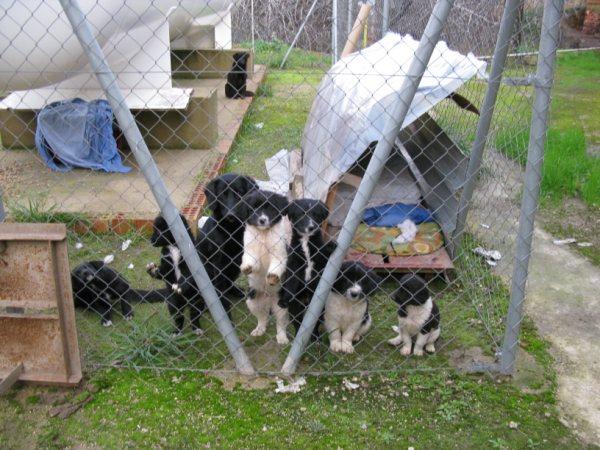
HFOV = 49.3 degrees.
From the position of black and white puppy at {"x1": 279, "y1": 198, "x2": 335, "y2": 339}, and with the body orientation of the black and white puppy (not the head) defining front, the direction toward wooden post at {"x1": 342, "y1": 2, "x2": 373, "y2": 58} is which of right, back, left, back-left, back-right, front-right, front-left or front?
back

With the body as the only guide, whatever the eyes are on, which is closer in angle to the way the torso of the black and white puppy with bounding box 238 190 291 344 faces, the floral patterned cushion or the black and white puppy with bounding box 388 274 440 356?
the black and white puppy

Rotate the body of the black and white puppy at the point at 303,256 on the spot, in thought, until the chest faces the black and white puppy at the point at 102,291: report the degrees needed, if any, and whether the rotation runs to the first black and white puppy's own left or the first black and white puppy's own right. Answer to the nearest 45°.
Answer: approximately 90° to the first black and white puppy's own right

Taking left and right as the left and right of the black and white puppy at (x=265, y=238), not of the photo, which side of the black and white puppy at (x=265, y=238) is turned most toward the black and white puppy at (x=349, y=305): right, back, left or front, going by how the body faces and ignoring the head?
left

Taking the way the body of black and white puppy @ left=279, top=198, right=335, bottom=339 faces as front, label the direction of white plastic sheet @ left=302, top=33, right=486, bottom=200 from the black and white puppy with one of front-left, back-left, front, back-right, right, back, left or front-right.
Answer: back

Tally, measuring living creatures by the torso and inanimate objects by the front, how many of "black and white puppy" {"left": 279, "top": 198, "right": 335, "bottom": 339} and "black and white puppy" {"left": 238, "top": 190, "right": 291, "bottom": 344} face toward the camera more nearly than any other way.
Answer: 2

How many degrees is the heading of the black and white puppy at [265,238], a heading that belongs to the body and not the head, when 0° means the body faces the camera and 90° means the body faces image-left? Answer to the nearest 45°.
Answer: approximately 0°

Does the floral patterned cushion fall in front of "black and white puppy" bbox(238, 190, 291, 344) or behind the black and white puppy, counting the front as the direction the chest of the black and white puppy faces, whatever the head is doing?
behind

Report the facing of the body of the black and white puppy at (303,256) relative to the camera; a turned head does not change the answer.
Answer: toward the camera

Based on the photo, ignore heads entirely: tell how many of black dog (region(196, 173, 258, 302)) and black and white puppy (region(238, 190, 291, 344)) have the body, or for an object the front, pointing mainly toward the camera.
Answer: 2

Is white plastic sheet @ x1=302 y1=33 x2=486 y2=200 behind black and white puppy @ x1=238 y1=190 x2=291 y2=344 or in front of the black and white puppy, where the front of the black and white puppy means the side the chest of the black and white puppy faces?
behind

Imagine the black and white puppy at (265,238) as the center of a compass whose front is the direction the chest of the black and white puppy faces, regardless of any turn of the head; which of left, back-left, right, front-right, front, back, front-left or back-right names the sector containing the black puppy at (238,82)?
back

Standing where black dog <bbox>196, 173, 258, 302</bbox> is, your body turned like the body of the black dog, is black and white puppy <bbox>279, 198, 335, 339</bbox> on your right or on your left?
on your left

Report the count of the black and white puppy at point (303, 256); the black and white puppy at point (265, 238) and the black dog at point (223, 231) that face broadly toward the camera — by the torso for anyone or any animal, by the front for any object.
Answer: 3

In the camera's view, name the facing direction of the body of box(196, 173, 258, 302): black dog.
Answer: toward the camera
